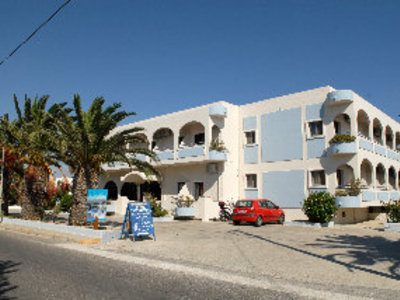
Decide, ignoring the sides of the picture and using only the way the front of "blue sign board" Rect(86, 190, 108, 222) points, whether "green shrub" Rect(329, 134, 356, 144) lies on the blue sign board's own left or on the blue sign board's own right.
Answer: on the blue sign board's own left

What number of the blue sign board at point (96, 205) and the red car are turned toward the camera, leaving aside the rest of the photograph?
1

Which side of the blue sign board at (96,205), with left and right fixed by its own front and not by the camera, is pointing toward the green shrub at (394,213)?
left

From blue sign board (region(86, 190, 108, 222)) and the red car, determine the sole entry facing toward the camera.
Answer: the blue sign board

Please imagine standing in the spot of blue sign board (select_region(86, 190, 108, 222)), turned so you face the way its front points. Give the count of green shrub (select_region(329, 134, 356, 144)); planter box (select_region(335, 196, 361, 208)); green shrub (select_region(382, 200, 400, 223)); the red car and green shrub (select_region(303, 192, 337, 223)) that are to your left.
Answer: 5

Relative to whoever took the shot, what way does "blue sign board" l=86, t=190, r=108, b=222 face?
facing the viewer
